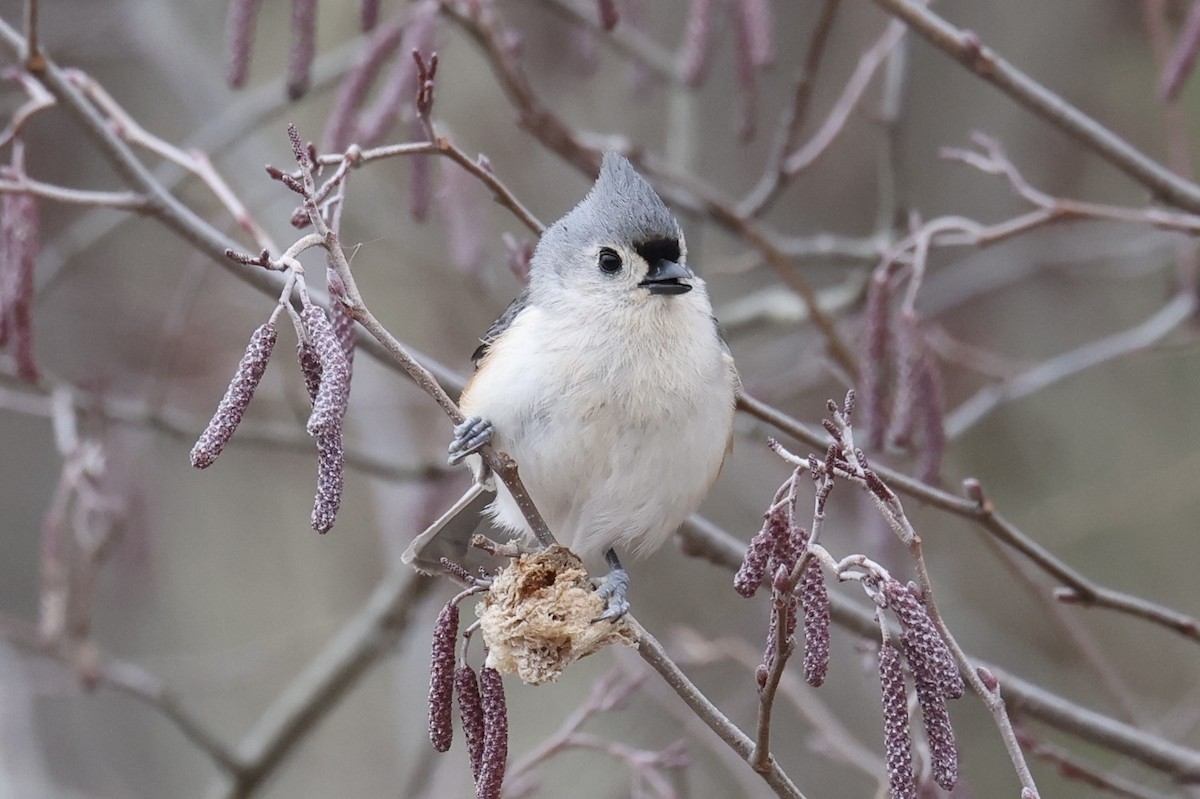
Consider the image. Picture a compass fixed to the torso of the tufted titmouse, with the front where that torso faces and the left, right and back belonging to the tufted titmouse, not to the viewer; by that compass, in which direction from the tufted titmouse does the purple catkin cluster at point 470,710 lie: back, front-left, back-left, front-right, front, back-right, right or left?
front-right

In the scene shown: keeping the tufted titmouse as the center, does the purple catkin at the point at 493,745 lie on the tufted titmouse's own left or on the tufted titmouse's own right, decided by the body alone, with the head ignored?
on the tufted titmouse's own right

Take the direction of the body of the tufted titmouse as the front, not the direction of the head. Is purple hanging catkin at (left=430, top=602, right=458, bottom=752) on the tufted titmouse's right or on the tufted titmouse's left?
on the tufted titmouse's right

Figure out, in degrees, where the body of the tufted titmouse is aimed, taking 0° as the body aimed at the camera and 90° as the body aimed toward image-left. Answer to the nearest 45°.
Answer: approximately 315°

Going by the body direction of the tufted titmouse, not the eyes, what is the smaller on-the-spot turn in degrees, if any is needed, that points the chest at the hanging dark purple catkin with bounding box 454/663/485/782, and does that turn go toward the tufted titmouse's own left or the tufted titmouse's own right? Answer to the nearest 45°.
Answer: approximately 45° to the tufted titmouse's own right
